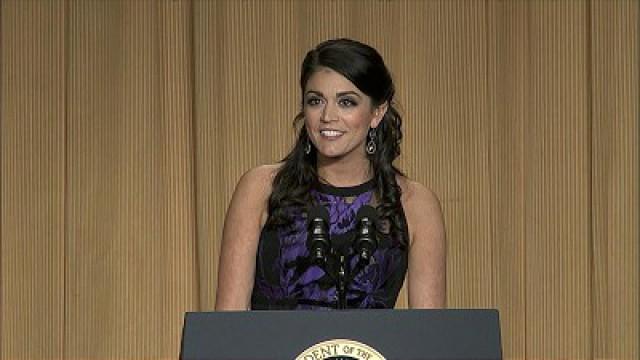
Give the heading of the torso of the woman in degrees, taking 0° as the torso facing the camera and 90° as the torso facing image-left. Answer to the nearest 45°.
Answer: approximately 0°

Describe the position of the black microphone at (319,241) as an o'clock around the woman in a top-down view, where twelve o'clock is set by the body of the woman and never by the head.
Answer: The black microphone is roughly at 12 o'clock from the woman.

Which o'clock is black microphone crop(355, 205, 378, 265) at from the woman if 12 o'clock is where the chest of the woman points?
The black microphone is roughly at 12 o'clock from the woman.
